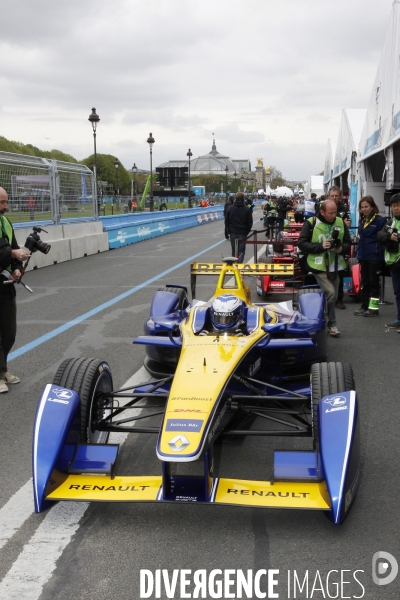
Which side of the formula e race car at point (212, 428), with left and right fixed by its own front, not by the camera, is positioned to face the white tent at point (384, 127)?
back

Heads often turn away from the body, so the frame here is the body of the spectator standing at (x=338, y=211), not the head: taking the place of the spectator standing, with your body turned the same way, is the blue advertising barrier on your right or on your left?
on your right

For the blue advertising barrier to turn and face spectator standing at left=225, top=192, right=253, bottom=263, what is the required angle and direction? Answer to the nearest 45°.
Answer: approximately 45° to its right

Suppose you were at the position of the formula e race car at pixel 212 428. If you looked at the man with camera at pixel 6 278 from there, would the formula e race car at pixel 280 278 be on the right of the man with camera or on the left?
right

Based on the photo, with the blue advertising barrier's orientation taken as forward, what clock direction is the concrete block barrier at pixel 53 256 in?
The concrete block barrier is roughly at 2 o'clock from the blue advertising barrier.

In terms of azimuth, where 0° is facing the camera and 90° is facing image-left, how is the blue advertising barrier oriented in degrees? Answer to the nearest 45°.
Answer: approximately 315°
